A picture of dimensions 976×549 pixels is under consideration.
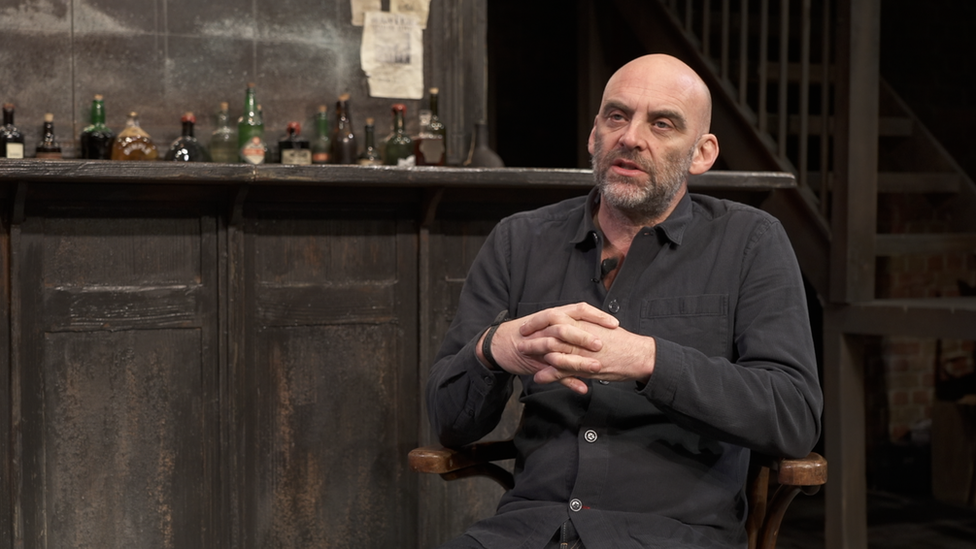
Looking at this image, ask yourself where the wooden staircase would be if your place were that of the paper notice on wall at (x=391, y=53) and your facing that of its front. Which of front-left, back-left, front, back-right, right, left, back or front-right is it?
left

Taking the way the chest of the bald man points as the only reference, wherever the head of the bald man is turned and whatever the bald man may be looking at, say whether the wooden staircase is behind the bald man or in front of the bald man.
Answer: behind

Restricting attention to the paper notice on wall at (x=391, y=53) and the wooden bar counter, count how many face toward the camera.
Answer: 2

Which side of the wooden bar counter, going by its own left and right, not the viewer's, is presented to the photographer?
front

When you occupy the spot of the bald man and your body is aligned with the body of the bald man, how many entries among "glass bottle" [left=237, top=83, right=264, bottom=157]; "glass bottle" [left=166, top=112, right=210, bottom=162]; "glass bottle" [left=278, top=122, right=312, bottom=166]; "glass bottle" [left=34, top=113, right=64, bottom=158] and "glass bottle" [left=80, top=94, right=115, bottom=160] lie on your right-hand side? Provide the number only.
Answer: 5

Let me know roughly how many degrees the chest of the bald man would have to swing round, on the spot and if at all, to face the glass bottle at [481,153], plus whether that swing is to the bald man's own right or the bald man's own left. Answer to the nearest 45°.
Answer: approximately 135° to the bald man's own right

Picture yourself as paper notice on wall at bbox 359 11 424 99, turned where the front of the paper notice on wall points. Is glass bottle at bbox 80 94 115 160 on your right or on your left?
on your right

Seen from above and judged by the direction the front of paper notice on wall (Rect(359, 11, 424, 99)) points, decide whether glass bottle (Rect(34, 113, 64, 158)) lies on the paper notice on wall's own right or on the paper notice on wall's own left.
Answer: on the paper notice on wall's own right
